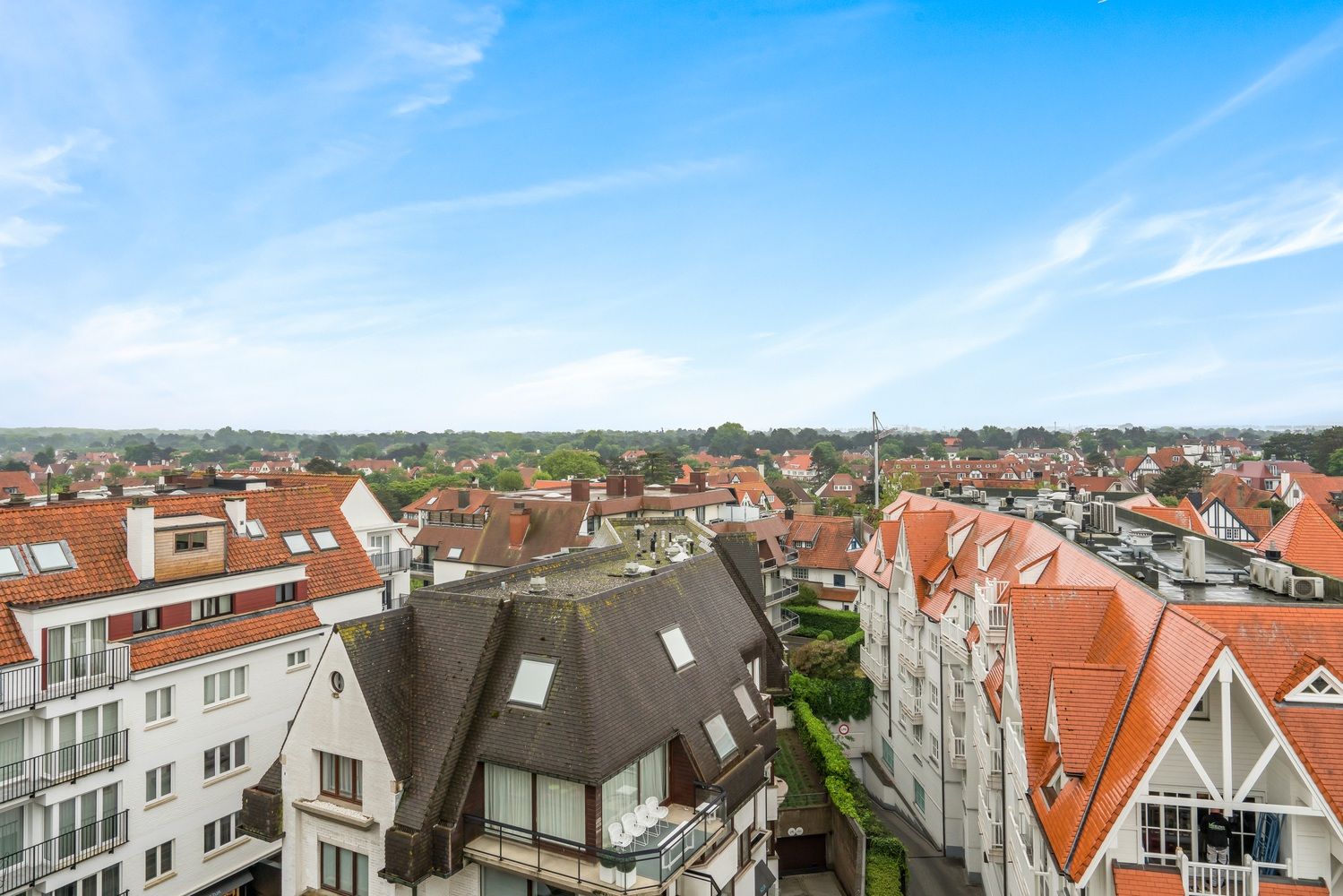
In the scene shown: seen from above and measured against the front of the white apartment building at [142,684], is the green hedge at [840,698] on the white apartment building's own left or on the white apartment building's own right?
on the white apartment building's own left

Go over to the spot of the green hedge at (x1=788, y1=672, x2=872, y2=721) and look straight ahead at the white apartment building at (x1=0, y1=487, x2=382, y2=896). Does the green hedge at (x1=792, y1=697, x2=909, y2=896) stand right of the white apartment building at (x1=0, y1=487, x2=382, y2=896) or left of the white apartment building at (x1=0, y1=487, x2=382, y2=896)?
left

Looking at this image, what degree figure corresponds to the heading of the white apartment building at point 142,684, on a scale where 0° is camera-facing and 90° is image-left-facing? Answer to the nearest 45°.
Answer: approximately 315°
